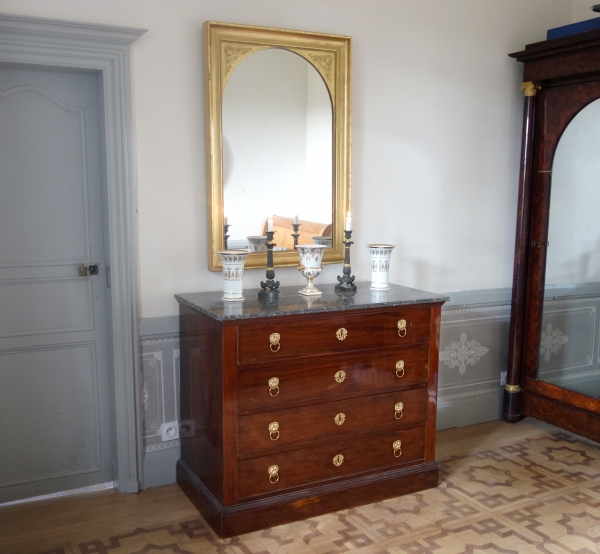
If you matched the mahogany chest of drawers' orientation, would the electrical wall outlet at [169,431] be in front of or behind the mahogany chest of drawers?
behind

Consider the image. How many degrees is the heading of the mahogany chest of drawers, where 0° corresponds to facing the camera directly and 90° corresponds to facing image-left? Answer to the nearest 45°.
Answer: approximately 315°
